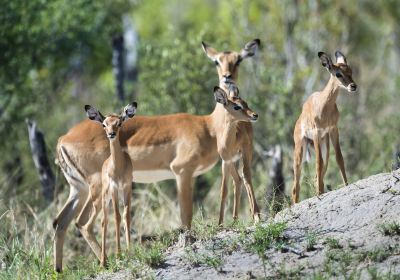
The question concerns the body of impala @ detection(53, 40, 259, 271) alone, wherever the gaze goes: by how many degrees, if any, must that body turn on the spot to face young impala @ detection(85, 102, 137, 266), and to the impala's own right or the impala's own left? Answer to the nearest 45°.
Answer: approximately 90° to the impala's own right

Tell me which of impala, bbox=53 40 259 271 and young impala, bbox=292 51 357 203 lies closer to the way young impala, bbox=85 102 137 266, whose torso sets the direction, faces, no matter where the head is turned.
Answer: the young impala

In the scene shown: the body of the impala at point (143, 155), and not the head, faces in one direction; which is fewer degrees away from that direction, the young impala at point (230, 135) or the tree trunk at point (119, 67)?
the young impala

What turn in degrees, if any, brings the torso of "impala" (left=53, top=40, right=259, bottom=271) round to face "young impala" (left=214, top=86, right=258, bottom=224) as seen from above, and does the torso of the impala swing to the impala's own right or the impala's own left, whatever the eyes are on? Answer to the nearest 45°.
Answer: approximately 45° to the impala's own right

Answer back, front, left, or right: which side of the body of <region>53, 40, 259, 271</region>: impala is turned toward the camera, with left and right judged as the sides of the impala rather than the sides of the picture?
right

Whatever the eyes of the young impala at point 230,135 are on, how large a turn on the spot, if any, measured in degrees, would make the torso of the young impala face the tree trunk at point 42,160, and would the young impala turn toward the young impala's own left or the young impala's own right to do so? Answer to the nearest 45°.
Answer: approximately 135° to the young impala's own right
